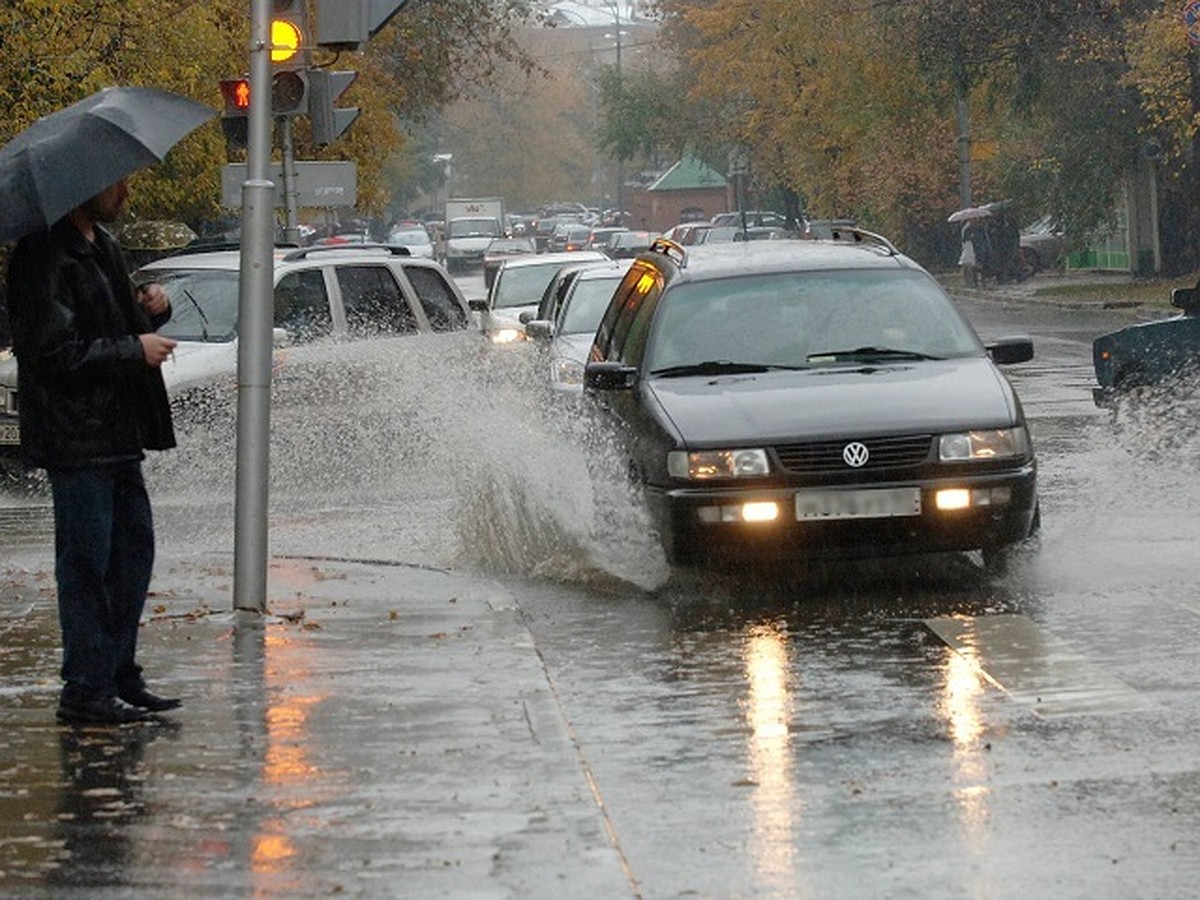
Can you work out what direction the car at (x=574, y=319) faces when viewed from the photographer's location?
facing the viewer

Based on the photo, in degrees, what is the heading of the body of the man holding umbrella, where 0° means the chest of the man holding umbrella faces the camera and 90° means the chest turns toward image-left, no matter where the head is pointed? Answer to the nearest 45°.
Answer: approximately 270°

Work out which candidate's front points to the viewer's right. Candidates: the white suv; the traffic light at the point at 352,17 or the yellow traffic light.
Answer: the traffic light

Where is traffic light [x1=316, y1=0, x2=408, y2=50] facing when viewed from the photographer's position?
facing to the right of the viewer

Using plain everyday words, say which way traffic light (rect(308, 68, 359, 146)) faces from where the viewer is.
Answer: facing to the right of the viewer

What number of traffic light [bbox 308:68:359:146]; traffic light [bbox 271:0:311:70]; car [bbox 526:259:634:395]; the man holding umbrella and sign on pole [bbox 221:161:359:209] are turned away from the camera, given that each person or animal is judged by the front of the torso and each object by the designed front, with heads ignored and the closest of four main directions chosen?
1

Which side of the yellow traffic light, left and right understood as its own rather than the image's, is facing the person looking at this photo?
front

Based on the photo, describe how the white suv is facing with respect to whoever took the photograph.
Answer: facing the viewer and to the left of the viewer

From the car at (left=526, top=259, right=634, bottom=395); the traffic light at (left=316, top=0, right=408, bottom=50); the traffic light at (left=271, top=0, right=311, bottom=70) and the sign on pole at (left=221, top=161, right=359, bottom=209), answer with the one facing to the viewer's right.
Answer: the traffic light at (left=316, top=0, right=408, bottom=50)

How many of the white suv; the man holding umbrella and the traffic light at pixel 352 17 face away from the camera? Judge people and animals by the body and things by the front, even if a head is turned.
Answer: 0

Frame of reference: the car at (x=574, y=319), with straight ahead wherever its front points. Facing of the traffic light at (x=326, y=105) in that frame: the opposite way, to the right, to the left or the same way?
to the left

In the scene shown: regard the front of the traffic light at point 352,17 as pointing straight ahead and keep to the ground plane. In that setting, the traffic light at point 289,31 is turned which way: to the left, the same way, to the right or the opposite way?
to the right

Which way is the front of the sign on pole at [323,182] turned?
away from the camera
